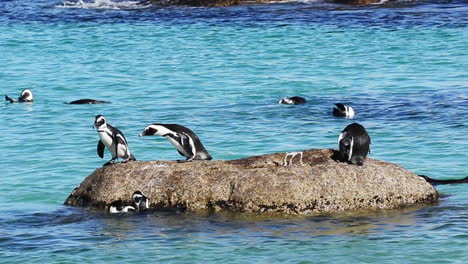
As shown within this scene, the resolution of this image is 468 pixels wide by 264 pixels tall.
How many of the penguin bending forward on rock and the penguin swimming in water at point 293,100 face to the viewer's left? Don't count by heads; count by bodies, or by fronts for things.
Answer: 2

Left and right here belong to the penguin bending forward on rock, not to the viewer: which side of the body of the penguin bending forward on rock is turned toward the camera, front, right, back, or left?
left

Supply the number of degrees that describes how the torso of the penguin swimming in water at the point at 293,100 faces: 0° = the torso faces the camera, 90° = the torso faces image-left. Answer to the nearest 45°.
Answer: approximately 90°
